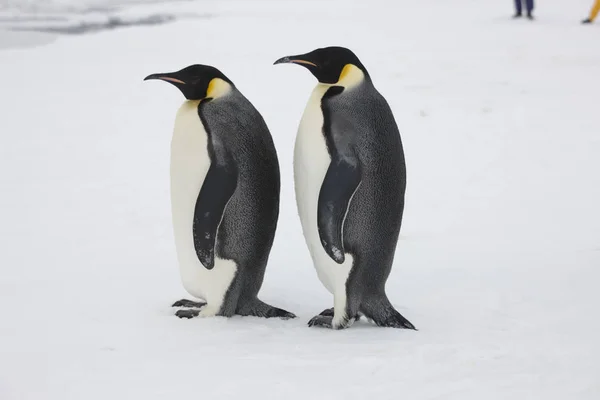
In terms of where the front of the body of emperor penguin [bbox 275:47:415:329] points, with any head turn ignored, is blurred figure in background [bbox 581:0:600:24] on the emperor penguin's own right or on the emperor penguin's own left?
on the emperor penguin's own right

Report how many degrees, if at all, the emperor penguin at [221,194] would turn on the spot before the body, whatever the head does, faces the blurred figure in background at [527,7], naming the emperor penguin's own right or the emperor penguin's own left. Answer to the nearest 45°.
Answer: approximately 135° to the emperor penguin's own right

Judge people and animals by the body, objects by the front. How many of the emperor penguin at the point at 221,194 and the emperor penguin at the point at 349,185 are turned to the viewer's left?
2

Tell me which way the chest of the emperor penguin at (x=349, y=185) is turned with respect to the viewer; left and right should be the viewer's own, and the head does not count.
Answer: facing to the left of the viewer

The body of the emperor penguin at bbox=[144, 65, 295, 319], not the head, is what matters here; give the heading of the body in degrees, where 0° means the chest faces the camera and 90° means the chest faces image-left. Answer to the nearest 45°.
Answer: approximately 90°

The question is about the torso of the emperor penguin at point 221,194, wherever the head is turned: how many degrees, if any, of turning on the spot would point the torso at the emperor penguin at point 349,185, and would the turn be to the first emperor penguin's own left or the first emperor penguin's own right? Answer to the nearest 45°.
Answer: approximately 180°
